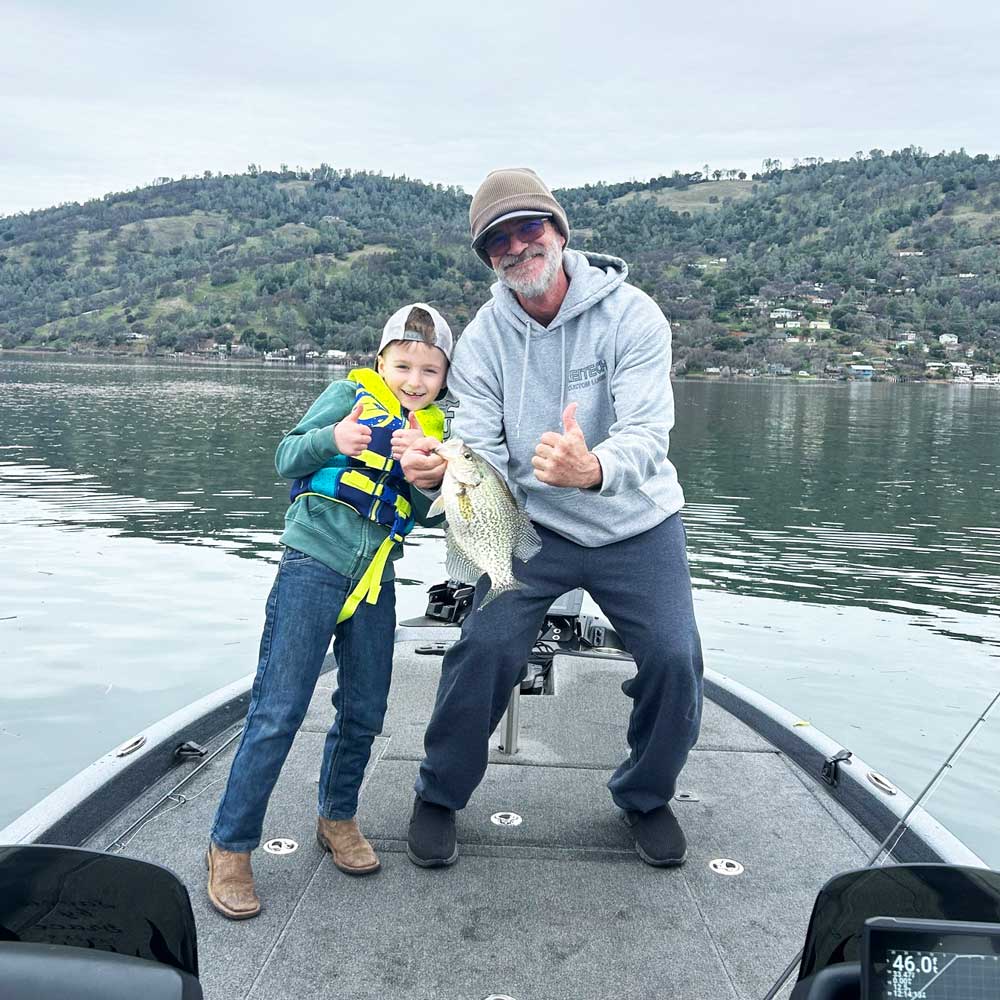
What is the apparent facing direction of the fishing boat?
away from the camera
